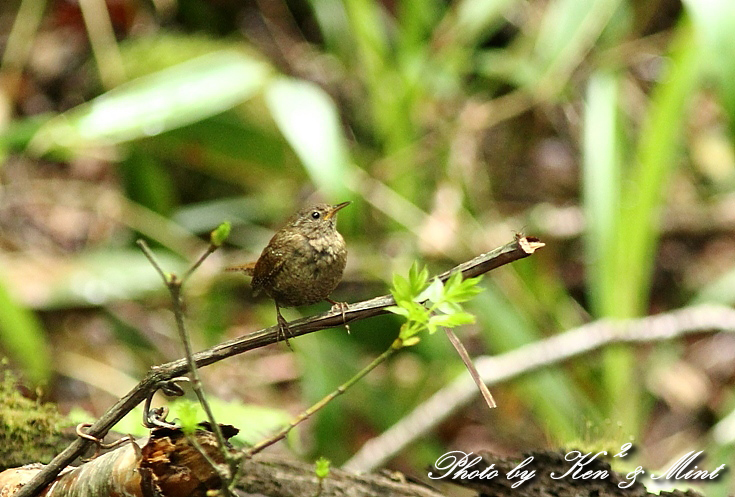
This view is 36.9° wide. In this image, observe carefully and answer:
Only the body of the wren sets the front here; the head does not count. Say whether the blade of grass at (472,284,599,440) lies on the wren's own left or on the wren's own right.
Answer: on the wren's own left

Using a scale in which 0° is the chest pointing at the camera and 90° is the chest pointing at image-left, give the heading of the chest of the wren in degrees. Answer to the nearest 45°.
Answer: approximately 315°

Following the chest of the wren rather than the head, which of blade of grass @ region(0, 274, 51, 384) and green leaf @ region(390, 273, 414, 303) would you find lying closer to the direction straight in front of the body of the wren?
the green leaf

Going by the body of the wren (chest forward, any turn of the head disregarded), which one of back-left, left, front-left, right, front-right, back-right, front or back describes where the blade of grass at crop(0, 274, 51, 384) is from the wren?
back

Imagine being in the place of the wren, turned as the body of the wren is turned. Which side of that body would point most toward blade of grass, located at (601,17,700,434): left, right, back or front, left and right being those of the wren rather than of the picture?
left
